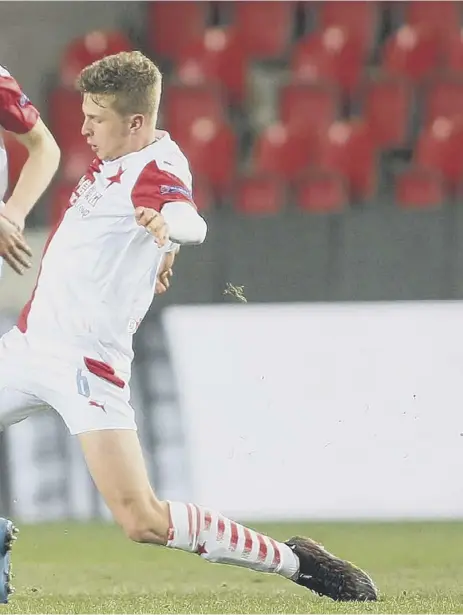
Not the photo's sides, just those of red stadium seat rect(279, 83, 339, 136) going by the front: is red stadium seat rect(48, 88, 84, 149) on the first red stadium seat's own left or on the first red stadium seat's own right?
on the first red stadium seat's own right

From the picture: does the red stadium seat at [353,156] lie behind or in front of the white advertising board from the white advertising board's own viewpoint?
behind

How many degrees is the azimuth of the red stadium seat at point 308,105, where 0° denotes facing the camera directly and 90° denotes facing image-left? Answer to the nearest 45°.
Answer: approximately 0°

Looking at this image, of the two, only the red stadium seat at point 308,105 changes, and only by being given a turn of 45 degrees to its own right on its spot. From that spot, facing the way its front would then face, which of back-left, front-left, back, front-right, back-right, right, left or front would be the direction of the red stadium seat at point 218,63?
front-right

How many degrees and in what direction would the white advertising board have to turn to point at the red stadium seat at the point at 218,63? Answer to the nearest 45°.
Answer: approximately 180°
